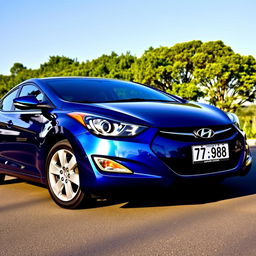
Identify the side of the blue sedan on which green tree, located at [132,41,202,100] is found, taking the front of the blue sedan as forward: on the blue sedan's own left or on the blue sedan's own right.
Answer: on the blue sedan's own left

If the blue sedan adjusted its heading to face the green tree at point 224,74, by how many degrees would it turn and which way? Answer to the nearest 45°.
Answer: approximately 135° to its left

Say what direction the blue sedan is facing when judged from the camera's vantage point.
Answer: facing the viewer and to the right of the viewer
